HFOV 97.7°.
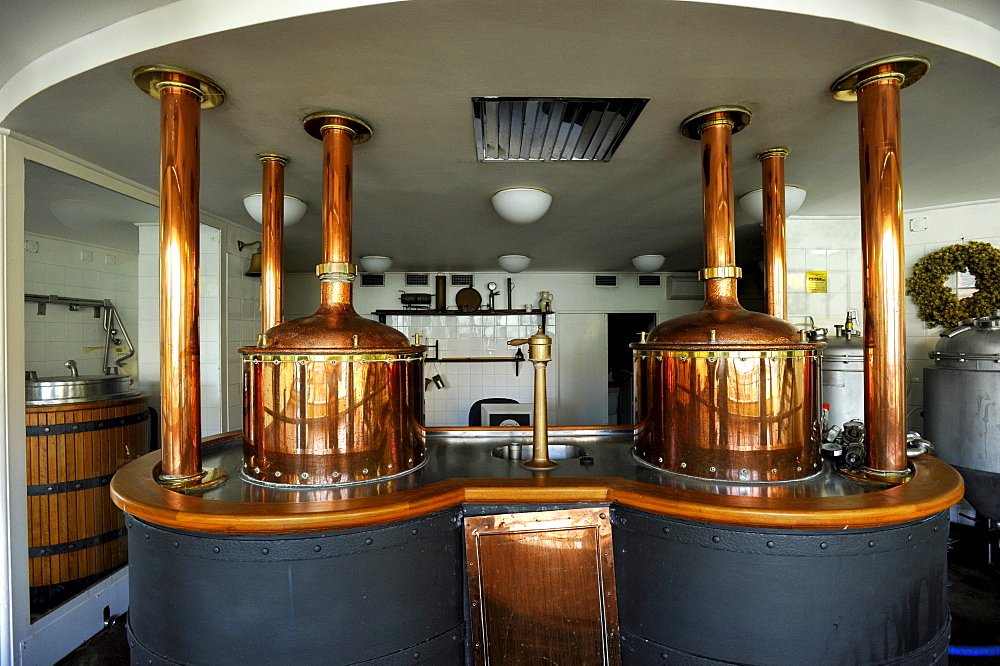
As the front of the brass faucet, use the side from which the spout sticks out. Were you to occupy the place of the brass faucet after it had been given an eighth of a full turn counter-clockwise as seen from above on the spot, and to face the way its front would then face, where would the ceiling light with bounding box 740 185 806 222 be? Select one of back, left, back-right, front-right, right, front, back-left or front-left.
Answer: back

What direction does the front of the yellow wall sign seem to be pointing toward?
toward the camera

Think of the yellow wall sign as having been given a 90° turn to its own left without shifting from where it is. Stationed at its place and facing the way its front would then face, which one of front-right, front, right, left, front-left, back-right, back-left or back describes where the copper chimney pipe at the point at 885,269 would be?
right

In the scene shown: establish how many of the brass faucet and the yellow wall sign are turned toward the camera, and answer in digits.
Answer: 1

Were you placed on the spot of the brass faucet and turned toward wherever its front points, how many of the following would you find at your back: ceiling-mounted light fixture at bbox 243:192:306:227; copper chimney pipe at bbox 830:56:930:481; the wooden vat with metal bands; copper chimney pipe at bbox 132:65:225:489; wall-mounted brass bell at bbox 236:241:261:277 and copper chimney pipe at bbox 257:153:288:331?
1

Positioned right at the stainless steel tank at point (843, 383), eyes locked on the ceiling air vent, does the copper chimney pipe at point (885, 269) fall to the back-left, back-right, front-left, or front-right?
front-left

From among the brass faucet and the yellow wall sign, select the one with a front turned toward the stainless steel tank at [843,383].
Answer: the yellow wall sign

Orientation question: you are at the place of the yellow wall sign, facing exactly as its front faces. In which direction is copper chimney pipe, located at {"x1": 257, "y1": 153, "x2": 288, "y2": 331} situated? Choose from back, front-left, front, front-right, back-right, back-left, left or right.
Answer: front-right

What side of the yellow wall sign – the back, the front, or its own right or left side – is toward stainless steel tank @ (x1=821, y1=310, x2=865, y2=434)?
front

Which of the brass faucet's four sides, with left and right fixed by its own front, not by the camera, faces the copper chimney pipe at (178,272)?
front

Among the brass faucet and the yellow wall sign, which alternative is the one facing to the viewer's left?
the brass faucet

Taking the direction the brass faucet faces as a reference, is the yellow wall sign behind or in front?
behind

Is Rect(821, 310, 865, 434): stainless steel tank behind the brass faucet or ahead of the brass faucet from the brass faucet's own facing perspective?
behind

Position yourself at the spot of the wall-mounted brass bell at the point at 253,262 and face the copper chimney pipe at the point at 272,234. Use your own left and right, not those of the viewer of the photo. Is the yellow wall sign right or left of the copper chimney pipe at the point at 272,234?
left

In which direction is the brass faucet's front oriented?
to the viewer's left

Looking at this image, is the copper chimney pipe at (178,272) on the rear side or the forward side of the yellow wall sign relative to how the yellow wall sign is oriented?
on the forward side

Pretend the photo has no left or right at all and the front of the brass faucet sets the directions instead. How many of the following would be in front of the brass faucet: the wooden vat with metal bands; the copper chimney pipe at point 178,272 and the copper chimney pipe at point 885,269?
2
